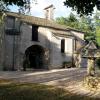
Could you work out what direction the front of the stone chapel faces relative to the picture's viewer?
facing the viewer and to the right of the viewer
